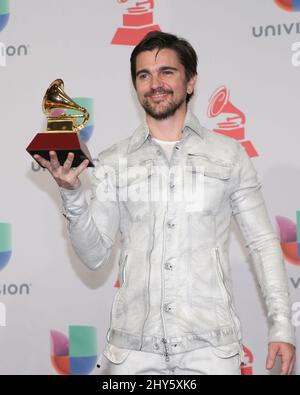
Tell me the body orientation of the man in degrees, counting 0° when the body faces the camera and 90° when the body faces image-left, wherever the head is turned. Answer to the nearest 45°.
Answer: approximately 0°
